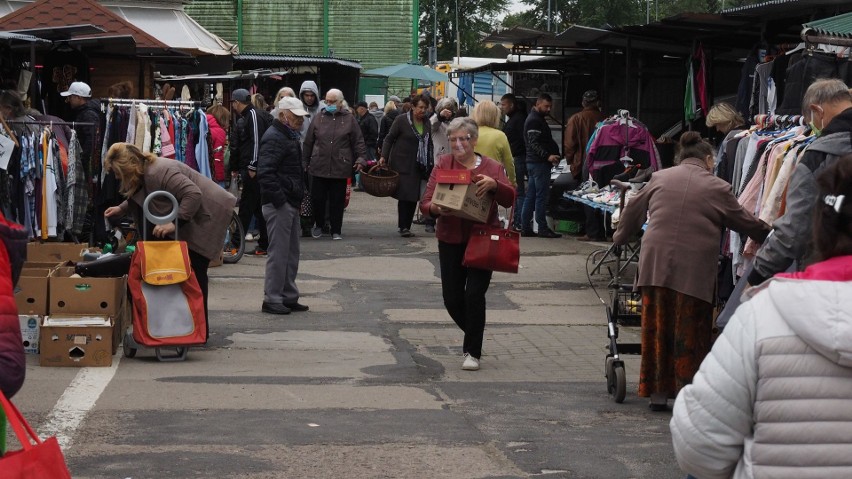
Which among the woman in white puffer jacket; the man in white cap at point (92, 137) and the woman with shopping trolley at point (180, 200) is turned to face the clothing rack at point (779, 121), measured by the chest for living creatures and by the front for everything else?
the woman in white puffer jacket

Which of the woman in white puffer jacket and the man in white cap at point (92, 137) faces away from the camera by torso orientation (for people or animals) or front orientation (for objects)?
the woman in white puffer jacket

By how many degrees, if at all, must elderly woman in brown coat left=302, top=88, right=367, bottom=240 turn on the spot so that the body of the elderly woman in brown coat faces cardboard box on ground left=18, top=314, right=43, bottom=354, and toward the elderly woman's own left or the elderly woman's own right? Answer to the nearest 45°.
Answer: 0° — they already face it

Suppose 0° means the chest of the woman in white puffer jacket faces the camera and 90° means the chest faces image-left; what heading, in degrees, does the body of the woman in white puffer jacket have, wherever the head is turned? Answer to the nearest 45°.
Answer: approximately 180°

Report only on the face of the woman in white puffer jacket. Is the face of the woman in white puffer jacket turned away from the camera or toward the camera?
away from the camera

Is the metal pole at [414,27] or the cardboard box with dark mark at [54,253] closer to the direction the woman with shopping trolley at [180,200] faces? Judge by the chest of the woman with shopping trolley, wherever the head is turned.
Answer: the cardboard box with dark mark

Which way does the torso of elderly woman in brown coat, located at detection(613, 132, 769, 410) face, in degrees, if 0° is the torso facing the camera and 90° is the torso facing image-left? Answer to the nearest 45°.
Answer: approximately 180°

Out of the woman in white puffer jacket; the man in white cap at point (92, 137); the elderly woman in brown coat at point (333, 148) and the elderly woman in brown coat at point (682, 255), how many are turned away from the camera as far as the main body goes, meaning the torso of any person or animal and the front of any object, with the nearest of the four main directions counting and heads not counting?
2
